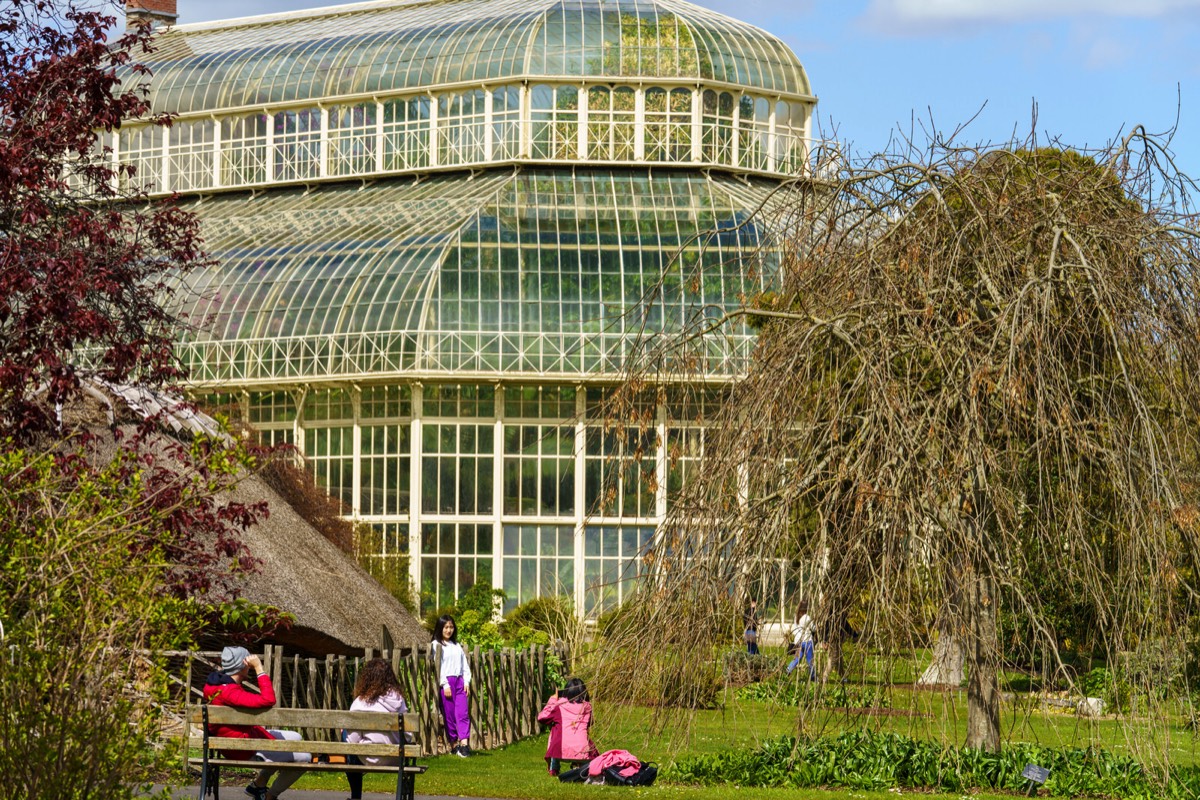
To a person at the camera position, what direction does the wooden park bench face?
facing away from the viewer

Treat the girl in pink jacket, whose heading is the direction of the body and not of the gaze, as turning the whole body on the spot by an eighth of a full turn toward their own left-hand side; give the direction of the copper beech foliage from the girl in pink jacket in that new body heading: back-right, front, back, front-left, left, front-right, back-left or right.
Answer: front-left

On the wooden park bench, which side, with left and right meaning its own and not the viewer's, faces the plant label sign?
right

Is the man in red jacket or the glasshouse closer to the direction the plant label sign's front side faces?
the man in red jacket

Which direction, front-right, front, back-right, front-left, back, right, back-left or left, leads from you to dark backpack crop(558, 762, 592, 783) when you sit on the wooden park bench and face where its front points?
front-right

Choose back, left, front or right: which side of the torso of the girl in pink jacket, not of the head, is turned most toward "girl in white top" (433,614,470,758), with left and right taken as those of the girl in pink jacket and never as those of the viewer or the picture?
front

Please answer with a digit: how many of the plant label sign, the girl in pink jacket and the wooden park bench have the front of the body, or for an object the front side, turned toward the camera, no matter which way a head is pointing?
1

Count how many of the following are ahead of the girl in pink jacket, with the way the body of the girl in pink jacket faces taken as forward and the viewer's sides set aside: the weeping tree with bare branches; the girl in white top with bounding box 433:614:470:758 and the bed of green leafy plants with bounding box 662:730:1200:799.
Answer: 1

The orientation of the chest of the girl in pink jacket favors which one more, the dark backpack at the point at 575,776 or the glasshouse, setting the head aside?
the glasshouse

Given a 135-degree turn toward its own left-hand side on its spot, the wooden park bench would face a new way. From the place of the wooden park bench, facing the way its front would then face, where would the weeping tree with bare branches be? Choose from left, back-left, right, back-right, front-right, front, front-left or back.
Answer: back-left

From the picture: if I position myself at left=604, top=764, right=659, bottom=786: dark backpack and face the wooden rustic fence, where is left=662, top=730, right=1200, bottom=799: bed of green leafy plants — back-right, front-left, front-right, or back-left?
back-right

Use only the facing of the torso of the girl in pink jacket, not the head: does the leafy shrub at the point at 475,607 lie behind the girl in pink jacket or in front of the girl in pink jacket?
in front

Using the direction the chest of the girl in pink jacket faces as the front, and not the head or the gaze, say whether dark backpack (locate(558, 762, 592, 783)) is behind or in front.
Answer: behind

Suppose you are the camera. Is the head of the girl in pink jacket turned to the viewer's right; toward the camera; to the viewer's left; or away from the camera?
away from the camera

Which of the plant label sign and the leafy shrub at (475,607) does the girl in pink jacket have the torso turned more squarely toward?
the leafy shrub

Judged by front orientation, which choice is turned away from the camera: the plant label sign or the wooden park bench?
the wooden park bench

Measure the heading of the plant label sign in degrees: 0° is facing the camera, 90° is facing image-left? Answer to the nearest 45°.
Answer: approximately 0°
